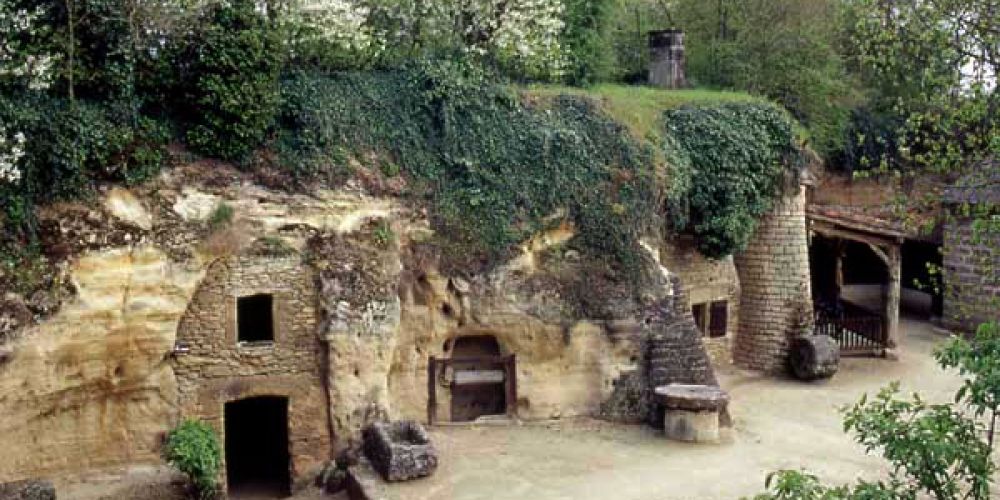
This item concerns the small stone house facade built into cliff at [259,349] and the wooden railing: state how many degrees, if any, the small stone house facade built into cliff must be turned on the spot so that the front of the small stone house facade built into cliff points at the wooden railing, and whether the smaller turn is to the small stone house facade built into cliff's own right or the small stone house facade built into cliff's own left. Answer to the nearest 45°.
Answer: approximately 90° to the small stone house facade built into cliff's own left

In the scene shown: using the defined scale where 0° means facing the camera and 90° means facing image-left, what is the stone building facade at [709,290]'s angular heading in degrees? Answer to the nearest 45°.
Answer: approximately 0°

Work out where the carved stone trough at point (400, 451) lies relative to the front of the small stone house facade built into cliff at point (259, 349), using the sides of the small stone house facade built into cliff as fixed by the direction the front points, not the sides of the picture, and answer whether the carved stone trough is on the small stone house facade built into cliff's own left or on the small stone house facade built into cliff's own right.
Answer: on the small stone house facade built into cliff's own left

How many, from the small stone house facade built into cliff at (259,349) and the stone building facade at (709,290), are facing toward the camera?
2

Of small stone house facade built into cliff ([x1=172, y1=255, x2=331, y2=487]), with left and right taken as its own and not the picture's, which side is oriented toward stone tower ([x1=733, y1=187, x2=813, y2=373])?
left

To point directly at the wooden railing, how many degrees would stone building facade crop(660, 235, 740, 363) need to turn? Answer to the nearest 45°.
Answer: approximately 135° to its left

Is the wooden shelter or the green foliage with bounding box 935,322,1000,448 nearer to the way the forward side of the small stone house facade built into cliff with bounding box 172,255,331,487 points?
the green foliage

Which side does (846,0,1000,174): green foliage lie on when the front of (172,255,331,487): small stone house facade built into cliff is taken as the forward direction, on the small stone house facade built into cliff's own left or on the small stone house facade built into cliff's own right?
on the small stone house facade built into cliff's own left

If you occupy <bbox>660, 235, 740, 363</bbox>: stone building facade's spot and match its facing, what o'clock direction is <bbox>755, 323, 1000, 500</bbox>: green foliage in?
The green foliage is roughly at 12 o'clock from the stone building facade.

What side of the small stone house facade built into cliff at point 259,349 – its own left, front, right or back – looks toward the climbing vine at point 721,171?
left
